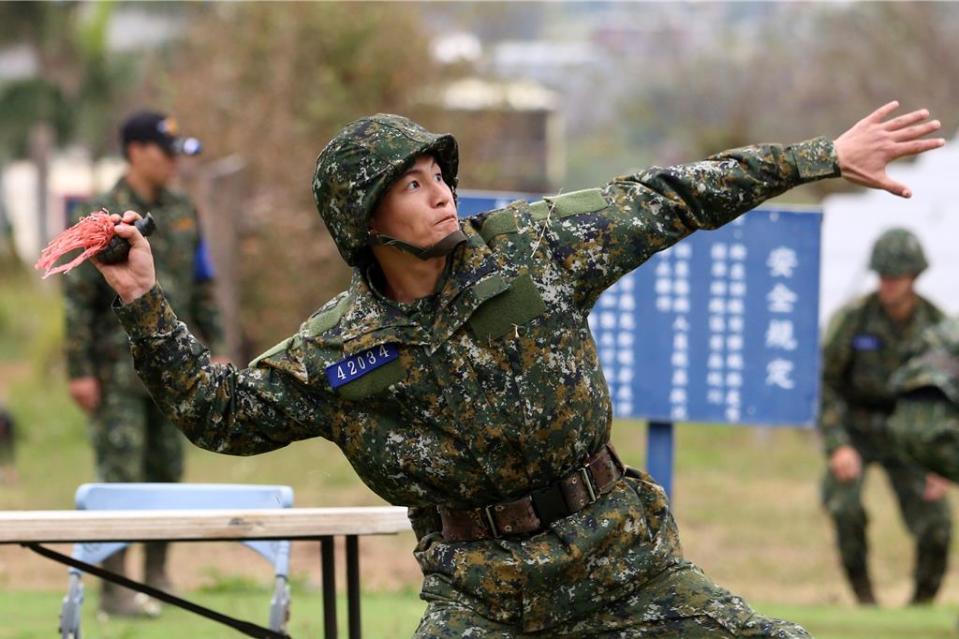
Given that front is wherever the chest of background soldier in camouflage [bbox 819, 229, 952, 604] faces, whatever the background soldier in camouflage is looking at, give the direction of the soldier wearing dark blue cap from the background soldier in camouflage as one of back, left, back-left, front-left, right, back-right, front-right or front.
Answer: front-right

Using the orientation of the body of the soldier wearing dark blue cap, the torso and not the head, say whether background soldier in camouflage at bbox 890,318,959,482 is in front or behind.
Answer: in front

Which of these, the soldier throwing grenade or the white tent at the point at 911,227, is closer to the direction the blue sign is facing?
the soldier throwing grenade

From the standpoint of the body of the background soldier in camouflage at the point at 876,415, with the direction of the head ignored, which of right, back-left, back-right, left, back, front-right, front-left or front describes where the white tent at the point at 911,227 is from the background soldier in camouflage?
back

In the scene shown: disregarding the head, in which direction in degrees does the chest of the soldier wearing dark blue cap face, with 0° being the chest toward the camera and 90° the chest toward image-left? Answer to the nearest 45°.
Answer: approximately 315°

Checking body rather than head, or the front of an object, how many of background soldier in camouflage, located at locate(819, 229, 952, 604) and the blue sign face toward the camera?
2

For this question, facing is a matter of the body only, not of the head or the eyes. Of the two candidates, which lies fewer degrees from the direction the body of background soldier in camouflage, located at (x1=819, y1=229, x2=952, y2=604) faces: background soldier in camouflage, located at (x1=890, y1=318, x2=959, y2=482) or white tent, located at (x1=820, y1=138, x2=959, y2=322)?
the background soldier in camouflage

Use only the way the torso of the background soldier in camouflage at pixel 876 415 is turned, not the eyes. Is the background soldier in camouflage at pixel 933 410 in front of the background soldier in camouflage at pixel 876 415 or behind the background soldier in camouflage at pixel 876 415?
in front

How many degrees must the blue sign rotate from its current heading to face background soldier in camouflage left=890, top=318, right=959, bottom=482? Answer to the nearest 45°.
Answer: approximately 45° to its left

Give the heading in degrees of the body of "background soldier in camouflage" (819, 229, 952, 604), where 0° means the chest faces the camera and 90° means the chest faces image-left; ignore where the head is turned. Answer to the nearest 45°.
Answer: approximately 0°
